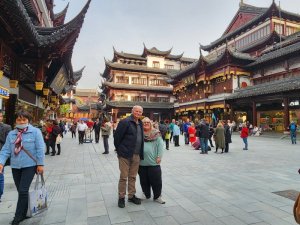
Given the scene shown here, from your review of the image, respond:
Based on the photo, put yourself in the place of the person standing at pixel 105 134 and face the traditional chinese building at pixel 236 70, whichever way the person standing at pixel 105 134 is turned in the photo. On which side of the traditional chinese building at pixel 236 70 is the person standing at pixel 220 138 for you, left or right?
right

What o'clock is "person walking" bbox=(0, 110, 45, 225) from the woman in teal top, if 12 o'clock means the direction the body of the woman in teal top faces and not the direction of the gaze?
The person walking is roughly at 2 o'clock from the woman in teal top.

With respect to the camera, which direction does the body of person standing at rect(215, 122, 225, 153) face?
away from the camera

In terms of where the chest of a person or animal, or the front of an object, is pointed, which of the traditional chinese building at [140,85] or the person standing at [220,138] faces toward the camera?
the traditional chinese building

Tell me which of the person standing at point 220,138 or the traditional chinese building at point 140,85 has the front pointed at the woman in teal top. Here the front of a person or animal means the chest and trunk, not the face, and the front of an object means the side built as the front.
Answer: the traditional chinese building

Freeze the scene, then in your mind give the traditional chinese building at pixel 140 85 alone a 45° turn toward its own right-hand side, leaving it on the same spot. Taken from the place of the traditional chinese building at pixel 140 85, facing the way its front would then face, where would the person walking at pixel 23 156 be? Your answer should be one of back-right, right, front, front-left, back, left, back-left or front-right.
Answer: front-left

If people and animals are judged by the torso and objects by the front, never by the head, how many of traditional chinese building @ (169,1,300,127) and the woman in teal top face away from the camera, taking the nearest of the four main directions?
0

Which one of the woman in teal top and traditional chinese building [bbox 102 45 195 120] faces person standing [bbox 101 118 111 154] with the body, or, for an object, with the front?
the traditional chinese building

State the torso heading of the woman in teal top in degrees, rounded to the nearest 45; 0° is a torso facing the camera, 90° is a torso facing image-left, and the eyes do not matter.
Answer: approximately 0°

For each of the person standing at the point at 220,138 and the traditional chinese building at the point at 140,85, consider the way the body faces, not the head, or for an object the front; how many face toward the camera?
1

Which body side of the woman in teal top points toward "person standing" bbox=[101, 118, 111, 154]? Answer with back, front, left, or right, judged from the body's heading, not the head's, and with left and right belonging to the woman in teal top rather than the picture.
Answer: back

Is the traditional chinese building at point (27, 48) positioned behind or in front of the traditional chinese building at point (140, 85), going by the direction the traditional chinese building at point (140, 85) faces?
in front

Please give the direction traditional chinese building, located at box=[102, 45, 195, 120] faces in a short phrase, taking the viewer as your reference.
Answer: facing the viewer

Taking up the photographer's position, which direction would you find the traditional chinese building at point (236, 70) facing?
facing the viewer and to the left of the viewer

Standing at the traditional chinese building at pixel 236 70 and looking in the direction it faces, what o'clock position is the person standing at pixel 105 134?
The person standing is roughly at 11 o'clock from the traditional chinese building.

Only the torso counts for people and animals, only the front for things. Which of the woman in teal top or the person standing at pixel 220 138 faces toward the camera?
the woman in teal top

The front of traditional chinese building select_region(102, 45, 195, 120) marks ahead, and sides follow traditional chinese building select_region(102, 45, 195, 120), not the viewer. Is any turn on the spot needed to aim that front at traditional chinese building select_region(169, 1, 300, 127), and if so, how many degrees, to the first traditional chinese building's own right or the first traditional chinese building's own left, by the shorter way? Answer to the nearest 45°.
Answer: approximately 45° to the first traditional chinese building's own left
